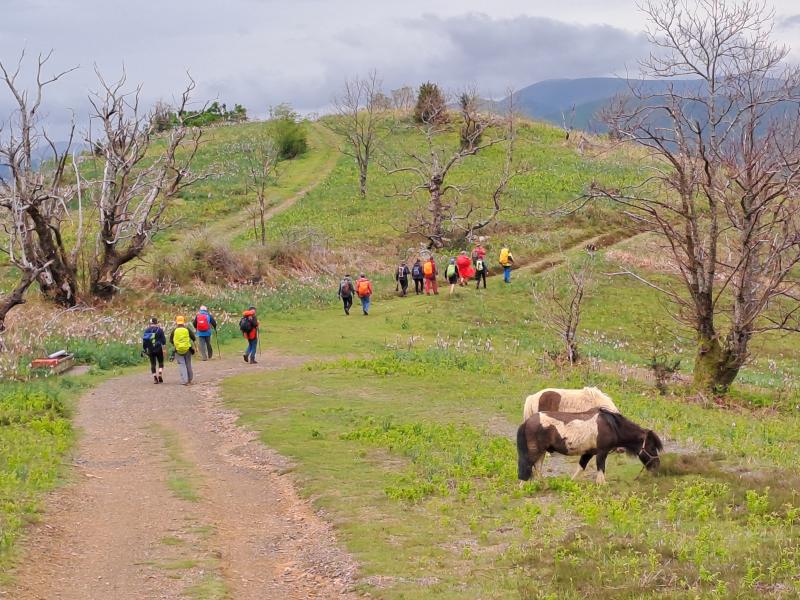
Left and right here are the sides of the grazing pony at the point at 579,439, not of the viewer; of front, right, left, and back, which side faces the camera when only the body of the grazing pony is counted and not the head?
right

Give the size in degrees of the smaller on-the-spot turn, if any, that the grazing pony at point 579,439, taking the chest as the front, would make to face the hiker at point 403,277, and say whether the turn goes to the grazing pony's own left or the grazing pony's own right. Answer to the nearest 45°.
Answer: approximately 90° to the grazing pony's own left

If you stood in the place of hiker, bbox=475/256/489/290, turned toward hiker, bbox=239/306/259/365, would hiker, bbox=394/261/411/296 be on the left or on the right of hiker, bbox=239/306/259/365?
right

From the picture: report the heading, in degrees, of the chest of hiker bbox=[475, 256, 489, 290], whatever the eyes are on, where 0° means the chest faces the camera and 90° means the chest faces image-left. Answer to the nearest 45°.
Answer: approximately 225°

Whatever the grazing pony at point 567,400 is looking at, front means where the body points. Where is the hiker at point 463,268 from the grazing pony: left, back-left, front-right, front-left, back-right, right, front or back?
left

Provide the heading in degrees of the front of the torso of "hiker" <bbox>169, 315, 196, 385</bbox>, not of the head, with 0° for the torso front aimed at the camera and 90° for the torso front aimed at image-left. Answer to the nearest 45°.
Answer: approximately 180°

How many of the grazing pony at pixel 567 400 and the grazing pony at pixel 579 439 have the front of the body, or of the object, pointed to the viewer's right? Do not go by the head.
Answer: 2

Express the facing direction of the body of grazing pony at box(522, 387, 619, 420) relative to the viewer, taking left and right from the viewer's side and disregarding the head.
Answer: facing to the right of the viewer

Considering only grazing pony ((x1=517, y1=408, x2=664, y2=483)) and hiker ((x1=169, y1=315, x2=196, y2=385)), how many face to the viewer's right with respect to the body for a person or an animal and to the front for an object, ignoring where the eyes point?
1

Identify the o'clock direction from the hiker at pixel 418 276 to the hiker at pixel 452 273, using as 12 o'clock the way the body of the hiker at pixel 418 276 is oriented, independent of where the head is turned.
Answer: the hiker at pixel 452 273 is roughly at 3 o'clock from the hiker at pixel 418 276.

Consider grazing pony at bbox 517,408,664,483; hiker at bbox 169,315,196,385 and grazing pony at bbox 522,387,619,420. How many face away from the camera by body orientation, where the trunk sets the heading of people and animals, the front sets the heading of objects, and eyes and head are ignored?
1

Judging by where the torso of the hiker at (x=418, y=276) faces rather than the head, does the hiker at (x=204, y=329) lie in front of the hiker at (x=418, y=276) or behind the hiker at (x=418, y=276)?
behind

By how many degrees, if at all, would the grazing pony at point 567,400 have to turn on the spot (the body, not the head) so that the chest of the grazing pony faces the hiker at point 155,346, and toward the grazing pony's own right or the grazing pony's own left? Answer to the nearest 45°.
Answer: approximately 135° to the grazing pony's own left

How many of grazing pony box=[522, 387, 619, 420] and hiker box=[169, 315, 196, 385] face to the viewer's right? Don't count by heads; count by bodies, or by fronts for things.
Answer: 1

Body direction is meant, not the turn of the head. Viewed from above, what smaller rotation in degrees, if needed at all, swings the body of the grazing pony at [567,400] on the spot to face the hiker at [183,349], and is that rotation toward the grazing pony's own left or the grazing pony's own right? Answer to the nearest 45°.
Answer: approximately 135° to the grazing pony's own left

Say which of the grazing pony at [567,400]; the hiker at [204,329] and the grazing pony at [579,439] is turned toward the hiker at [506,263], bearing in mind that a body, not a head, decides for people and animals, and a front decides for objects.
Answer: the hiker at [204,329]

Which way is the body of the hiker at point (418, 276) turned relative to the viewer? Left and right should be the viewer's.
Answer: facing away from the viewer and to the right of the viewer

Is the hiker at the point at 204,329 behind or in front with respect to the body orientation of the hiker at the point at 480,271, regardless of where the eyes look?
behind

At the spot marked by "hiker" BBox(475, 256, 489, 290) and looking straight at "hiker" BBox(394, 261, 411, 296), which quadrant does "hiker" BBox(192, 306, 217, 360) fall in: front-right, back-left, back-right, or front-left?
front-left
